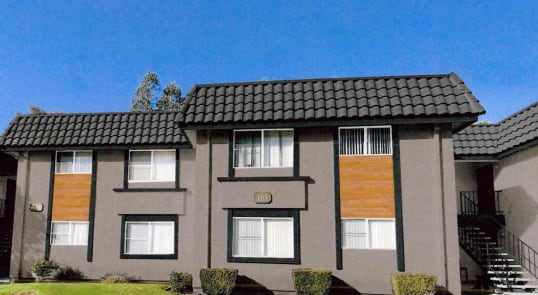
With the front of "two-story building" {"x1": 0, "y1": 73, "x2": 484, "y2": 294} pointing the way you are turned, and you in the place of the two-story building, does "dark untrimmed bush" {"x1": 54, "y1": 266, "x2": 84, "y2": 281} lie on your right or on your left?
on your right

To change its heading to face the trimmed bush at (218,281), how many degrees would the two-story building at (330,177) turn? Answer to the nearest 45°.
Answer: approximately 90° to its right

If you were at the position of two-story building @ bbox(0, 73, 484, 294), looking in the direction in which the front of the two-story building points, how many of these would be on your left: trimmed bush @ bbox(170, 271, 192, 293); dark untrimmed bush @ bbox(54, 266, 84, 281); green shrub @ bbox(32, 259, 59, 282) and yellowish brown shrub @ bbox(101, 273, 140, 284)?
0

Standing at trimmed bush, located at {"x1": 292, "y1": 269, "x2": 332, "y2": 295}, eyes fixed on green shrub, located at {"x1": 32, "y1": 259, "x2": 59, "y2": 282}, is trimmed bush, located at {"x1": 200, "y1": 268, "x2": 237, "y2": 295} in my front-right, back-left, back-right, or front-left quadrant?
front-left

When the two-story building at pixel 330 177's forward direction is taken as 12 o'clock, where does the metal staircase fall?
The metal staircase is roughly at 8 o'clock from the two-story building.

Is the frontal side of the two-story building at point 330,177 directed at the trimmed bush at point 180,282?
no

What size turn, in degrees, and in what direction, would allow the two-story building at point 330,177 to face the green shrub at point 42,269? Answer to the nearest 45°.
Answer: approximately 135° to its right

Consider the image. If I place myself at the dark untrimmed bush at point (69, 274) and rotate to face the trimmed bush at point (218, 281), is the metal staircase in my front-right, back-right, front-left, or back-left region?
front-left

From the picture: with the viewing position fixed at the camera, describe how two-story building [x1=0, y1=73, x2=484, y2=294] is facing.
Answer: facing the viewer

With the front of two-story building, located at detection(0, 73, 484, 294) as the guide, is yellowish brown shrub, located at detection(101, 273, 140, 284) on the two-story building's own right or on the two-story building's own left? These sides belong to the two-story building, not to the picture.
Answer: on the two-story building's own right
